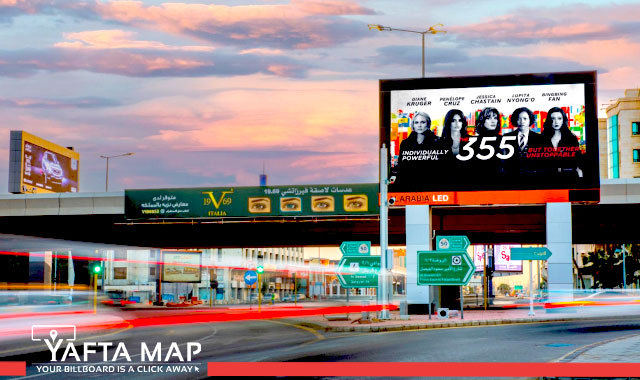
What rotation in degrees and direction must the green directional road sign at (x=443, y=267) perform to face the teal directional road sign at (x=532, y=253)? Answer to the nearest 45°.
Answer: approximately 135° to its left

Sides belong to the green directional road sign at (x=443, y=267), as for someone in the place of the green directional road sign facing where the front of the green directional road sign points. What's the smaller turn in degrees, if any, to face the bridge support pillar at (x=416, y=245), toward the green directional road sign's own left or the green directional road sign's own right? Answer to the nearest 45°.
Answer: approximately 180°

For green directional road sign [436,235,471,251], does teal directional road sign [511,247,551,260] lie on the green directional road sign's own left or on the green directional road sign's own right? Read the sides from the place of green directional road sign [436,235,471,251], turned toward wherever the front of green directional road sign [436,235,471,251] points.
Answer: on the green directional road sign's own left

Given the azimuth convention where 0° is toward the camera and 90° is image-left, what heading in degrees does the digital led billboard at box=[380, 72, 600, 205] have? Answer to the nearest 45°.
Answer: approximately 0°

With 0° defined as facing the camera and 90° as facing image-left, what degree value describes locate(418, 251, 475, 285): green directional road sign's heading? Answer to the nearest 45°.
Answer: approximately 0°
